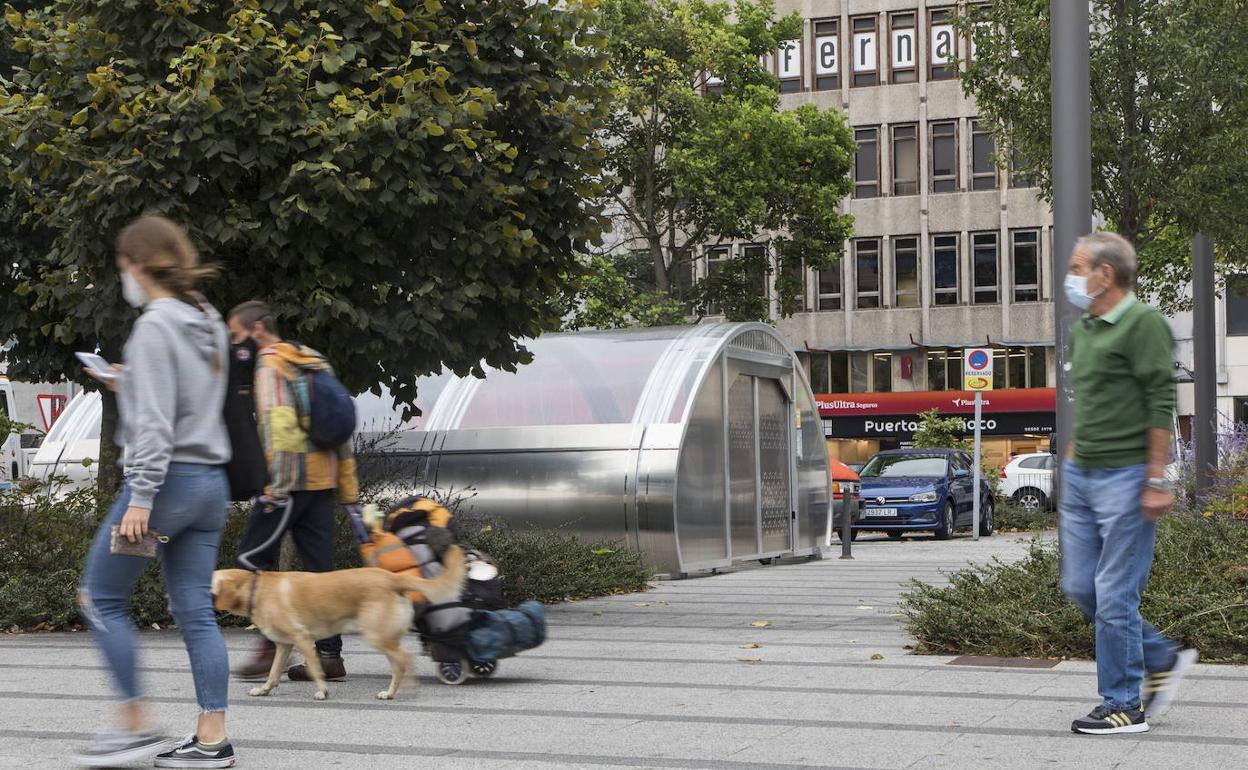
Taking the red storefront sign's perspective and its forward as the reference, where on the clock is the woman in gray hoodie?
The woman in gray hoodie is roughly at 12 o'clock from the red storefront sign.

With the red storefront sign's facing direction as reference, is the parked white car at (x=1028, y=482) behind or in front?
in front

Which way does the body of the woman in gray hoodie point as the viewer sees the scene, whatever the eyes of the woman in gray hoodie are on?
to the viewer's left

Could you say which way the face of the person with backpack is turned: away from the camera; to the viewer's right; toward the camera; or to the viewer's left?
to the viewer's left

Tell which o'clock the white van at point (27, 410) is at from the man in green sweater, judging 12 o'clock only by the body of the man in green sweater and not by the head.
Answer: The white van is roughly at 3 o'clock from the man in green sweater.

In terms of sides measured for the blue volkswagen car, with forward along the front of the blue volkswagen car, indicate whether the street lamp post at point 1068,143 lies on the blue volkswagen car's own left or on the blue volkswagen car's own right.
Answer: on the blue volkswagen car's own left

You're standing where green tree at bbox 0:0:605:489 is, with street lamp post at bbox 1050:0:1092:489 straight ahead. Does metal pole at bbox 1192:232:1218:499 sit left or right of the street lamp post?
left

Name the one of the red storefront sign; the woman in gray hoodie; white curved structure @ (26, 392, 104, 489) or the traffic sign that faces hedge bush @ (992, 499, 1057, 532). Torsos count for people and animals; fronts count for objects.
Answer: the red storefront sign

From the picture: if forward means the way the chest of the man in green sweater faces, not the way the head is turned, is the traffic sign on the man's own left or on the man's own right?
on the man's own right

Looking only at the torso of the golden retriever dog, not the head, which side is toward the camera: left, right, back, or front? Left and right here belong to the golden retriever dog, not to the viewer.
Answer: left

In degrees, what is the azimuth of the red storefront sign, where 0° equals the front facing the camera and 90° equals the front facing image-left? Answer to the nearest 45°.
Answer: approximately 0°

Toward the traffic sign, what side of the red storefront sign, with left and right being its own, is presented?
front

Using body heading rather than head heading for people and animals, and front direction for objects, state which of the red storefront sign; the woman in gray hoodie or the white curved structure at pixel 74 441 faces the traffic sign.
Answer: the red storefront sign
